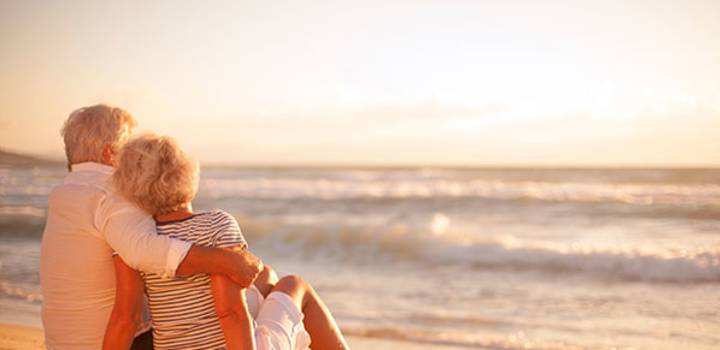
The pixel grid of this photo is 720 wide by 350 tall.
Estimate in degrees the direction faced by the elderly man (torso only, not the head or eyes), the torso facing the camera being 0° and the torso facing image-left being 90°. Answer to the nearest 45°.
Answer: approximately 225°

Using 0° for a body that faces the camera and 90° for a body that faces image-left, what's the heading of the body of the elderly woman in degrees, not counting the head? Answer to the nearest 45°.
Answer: approximately 225°
